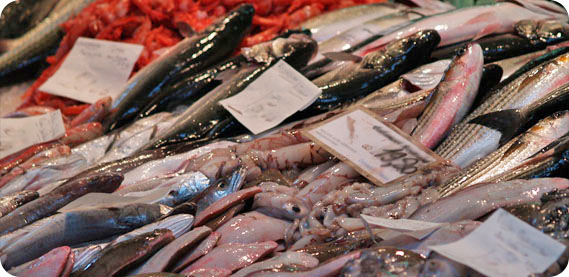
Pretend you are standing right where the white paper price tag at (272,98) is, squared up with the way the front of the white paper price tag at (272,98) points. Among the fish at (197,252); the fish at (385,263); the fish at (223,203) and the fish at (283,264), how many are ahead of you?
4

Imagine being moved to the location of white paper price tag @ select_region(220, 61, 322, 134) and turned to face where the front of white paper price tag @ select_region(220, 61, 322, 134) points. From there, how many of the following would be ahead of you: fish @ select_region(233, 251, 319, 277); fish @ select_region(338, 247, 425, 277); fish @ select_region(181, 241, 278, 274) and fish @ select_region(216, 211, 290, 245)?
4

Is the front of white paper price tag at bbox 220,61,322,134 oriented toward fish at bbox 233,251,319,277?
yes

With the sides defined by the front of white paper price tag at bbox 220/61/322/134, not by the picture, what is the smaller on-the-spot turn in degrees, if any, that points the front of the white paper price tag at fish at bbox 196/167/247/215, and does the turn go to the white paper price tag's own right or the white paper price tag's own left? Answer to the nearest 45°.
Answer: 0° — it already faces it

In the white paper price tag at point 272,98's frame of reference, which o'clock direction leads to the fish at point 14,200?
The fish is roughly at 2 o'clock from the white paper price tag.

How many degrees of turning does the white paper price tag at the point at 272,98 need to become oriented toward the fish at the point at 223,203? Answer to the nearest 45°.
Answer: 0° — it already faces it

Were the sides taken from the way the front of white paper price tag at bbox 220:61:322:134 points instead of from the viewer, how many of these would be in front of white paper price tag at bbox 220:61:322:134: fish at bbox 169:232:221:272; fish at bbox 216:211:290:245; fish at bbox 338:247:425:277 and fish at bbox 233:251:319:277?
4

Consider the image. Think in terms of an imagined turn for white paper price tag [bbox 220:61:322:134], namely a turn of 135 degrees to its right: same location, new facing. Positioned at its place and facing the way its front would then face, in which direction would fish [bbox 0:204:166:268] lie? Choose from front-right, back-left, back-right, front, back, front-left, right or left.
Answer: left

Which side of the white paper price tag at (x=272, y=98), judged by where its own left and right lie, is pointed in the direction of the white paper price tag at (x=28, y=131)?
right

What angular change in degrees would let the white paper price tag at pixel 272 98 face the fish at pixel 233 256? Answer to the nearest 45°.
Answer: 0° — it already faces it

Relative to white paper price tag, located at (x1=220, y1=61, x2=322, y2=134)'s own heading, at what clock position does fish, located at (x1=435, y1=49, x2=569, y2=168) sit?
The fish is roughly at 10 o'clock from the white paper price tag.

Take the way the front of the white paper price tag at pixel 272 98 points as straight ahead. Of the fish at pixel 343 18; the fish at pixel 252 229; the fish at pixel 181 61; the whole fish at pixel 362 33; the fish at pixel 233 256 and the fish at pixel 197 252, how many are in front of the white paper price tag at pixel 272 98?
3

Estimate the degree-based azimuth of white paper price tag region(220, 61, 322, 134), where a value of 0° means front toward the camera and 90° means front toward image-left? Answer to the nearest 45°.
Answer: approximately 0°

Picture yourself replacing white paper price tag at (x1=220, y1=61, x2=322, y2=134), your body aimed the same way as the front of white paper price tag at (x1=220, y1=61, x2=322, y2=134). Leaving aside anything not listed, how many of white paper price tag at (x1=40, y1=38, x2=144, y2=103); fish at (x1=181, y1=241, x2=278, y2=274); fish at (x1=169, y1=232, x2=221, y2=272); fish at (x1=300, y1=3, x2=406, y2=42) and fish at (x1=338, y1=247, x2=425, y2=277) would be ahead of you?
3
